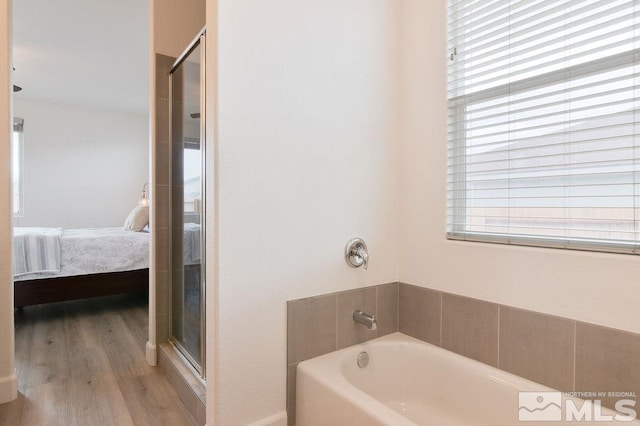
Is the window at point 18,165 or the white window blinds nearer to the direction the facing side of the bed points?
the window

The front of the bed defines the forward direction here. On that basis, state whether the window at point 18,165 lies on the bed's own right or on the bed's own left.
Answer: on the bed's own right

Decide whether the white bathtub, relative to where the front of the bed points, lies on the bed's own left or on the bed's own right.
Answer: on the bed's own left

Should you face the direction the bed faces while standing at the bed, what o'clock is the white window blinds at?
The white window blinds is roughly at 8 o'clock from the bed.

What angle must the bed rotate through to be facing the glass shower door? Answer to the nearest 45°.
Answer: approximately 90° to its left

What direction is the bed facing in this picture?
to the viewer's left
